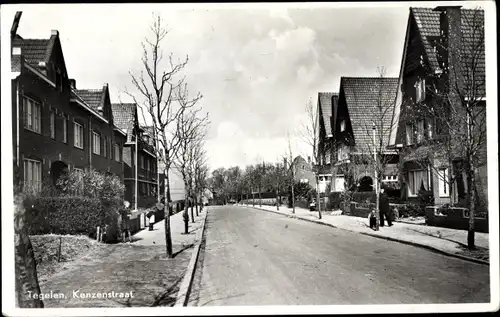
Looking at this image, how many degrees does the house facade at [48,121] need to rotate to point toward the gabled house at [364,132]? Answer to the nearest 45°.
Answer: approximately 90° to its left

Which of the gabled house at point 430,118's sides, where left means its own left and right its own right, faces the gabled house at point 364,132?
right

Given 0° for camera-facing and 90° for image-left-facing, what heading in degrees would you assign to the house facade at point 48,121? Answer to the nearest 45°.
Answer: approximately 315°

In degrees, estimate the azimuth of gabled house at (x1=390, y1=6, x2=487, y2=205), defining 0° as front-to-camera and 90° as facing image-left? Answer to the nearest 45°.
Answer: approximately 45°
